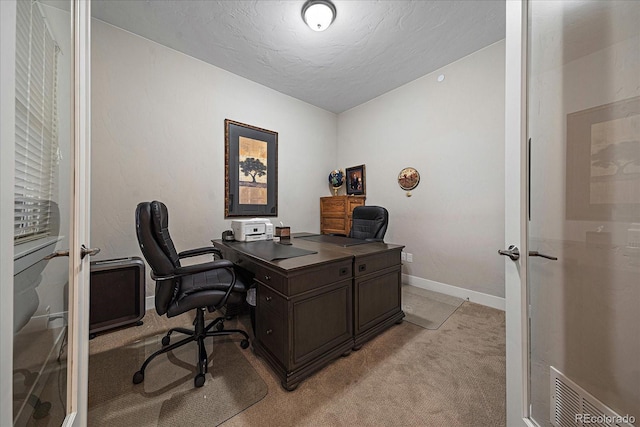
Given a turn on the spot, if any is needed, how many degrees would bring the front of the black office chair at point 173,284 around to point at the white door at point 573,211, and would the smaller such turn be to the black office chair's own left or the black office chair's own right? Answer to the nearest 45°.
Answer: approximately 45° to the black office chair's own right

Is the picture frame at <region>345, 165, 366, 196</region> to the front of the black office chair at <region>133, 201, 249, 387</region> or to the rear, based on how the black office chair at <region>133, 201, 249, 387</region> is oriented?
to the front

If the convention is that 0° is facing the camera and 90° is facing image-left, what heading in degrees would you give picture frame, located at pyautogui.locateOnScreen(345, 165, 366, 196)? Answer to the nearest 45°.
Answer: approximately 45°

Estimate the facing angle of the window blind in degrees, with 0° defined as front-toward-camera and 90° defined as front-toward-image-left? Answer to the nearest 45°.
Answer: approximately 315°

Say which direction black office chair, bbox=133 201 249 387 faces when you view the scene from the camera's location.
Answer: facing to the right of the viewer

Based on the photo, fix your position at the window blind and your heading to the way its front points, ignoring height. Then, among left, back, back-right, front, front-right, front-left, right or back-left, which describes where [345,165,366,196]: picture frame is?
front-left
